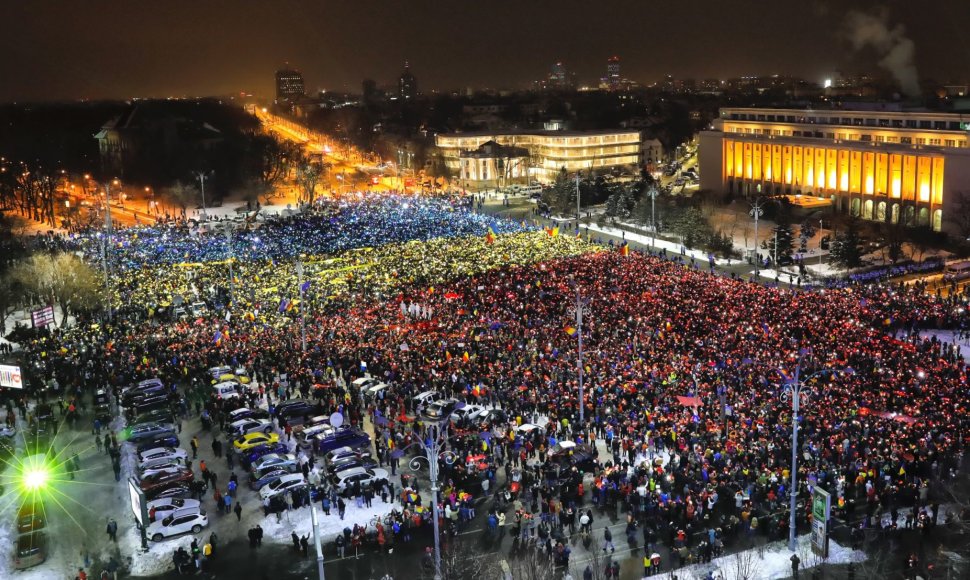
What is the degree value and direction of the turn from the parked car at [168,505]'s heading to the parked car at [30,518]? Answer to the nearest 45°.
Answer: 0° — it already faces it

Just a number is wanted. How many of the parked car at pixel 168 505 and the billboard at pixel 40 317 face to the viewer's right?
1

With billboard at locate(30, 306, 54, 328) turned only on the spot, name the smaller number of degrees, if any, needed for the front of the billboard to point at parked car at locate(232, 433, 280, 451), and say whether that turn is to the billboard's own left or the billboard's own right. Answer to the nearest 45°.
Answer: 0° — it already faces it

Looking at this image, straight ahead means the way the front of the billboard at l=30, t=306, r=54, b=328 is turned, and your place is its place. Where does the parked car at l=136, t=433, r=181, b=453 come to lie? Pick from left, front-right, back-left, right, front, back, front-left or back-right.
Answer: front

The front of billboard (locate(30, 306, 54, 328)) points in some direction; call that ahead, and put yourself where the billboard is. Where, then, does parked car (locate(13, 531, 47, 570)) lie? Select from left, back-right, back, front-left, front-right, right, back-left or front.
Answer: front

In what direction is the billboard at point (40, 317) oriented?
toward the camera

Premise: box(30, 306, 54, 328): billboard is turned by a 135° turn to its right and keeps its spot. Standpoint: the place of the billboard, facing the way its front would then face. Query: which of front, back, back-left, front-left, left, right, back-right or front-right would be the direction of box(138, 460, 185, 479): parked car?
back-left

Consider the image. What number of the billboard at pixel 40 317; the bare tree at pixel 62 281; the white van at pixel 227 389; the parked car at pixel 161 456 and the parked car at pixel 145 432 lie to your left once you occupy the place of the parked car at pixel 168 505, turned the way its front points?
5

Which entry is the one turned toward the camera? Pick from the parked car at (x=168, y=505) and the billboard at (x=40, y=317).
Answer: the billboard

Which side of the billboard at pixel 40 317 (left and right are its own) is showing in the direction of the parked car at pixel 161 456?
front

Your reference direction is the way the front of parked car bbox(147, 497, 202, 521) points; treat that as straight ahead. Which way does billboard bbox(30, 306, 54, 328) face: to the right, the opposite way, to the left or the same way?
to the right

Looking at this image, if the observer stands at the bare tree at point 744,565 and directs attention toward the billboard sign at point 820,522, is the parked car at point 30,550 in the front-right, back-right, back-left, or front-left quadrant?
back-left

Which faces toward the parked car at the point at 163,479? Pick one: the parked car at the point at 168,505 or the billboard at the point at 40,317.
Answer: the billboard
